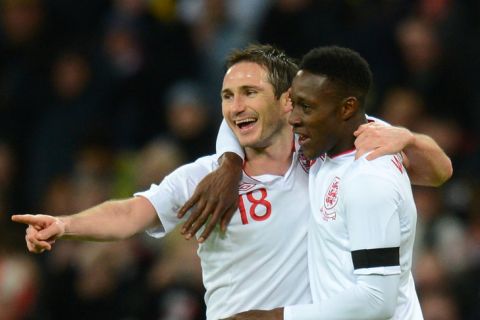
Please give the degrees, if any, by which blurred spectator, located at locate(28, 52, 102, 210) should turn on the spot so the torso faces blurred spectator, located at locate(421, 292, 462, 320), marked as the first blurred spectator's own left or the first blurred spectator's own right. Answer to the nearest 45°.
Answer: approximately 45° to the first blurred spectator's own left

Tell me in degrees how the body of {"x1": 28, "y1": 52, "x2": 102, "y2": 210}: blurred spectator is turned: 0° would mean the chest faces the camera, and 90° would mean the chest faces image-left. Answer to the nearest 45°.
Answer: approximately 0°

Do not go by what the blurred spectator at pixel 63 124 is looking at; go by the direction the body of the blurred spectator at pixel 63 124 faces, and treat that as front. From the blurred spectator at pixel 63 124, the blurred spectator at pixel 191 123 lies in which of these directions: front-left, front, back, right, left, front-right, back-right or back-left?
front-left

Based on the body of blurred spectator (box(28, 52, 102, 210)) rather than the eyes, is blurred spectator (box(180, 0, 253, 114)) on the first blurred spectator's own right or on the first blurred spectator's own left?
on the first blurred spectator's own left
